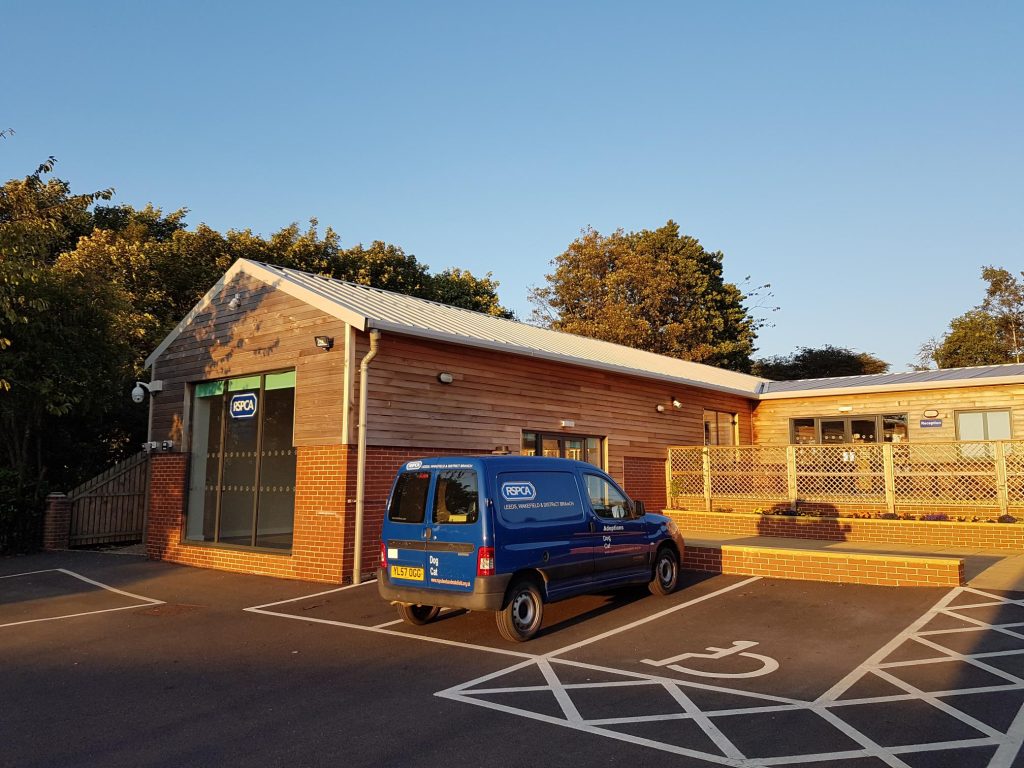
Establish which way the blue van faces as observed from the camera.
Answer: facing away from the viewer and to the right of the viewer

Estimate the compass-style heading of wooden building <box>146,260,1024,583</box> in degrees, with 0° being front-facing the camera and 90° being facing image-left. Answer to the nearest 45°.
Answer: approximately 45°

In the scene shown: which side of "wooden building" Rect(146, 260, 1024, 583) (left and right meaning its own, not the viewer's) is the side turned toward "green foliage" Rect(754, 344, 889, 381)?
back

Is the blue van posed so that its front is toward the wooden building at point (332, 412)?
no

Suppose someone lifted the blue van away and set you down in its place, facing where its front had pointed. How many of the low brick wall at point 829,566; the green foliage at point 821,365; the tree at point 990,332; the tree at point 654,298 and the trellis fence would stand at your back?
0

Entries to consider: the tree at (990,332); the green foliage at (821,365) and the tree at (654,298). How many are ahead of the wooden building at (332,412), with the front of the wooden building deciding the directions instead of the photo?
0

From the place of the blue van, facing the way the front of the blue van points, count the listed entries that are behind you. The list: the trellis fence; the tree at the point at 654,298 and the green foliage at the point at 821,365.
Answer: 0

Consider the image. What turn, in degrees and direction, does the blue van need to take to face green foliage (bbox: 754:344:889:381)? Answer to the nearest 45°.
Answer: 0° — it already faces it

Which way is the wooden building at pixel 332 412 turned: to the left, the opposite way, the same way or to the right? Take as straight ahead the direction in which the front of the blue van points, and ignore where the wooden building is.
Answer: the opposite way

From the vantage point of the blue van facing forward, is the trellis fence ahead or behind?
ahead

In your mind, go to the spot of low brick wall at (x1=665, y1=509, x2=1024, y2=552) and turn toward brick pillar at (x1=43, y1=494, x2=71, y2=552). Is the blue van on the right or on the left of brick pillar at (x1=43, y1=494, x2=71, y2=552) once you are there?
left

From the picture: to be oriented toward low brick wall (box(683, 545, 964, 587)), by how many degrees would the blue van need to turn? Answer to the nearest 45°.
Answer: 0° — it already faces it

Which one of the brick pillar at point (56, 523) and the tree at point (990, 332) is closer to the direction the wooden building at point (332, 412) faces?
the brick pillar

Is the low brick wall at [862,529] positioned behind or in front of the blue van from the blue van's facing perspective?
in front

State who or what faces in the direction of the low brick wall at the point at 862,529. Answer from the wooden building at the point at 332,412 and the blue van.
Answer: the blue van

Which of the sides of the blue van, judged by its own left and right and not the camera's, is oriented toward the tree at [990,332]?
front

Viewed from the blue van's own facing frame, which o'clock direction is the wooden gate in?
The wooden gate is roughly at 9 o'clock from the blue van.

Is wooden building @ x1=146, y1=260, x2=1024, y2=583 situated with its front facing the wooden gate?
no

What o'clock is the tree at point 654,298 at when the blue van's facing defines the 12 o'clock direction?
The tree is roughly at 11 o'clock from the blue van.

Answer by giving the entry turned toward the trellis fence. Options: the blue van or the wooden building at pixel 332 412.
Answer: the blue van
